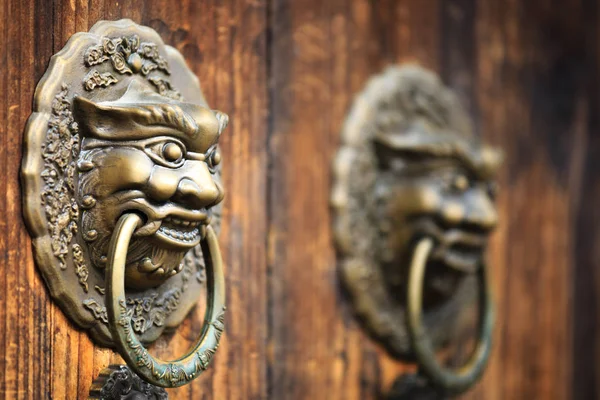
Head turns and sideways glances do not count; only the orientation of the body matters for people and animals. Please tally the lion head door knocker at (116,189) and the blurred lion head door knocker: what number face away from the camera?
0

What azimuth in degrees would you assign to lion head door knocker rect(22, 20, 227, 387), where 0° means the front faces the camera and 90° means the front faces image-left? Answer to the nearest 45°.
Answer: approximately 315°

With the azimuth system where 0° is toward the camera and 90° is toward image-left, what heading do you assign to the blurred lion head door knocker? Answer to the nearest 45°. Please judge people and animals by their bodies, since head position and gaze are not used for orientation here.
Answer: approximately 315°
